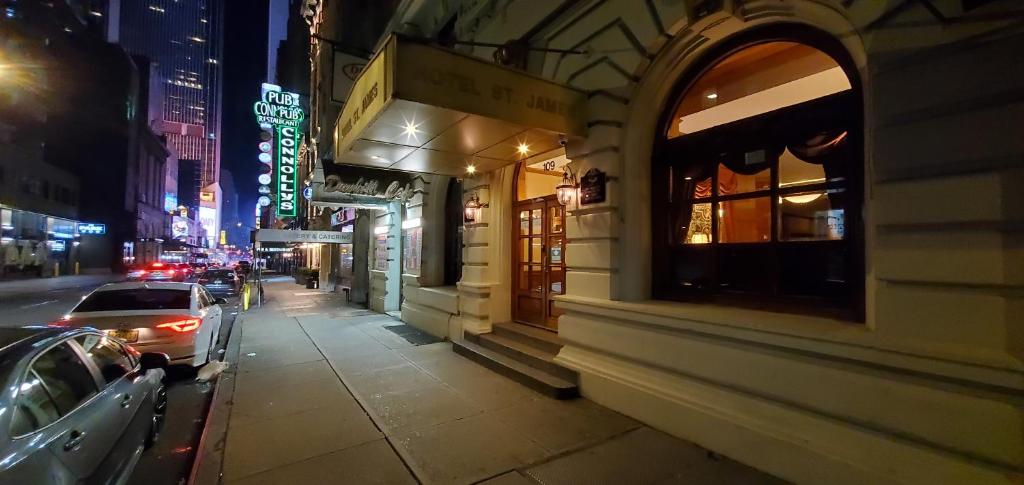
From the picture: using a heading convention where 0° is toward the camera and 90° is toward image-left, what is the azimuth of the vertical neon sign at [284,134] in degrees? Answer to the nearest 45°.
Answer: approximately 0°

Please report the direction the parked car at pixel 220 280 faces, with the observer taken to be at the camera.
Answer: facing away from the viewer

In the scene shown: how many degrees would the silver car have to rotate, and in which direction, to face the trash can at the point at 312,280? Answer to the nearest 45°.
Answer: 0° — it already faces it

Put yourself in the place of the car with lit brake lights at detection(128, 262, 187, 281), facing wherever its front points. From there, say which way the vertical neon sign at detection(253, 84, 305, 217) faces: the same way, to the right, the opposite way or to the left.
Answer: the opposite way

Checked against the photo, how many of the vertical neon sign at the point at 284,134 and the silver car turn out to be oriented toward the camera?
1

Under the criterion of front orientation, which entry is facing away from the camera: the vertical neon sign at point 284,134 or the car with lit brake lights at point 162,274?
the car with lit brake lights

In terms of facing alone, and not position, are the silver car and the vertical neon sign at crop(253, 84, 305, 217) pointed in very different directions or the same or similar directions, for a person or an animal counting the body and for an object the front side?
very different directions

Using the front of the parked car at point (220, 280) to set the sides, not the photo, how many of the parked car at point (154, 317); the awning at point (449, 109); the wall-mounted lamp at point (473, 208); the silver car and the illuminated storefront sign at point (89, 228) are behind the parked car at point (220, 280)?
4

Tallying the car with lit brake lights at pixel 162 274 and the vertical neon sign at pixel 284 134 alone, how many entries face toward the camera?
1

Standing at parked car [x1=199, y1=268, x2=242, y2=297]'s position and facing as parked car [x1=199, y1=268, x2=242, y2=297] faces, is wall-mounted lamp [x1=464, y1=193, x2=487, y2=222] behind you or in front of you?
behind

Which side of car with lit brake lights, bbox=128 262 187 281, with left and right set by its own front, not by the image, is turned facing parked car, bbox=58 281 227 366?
back

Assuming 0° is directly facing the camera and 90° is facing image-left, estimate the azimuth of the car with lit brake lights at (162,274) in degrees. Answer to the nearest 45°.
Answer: approximately 180°

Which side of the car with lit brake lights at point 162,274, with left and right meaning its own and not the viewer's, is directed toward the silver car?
back

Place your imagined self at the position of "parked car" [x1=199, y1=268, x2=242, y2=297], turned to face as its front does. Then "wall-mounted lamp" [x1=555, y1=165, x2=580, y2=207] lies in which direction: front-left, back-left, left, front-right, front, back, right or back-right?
back
